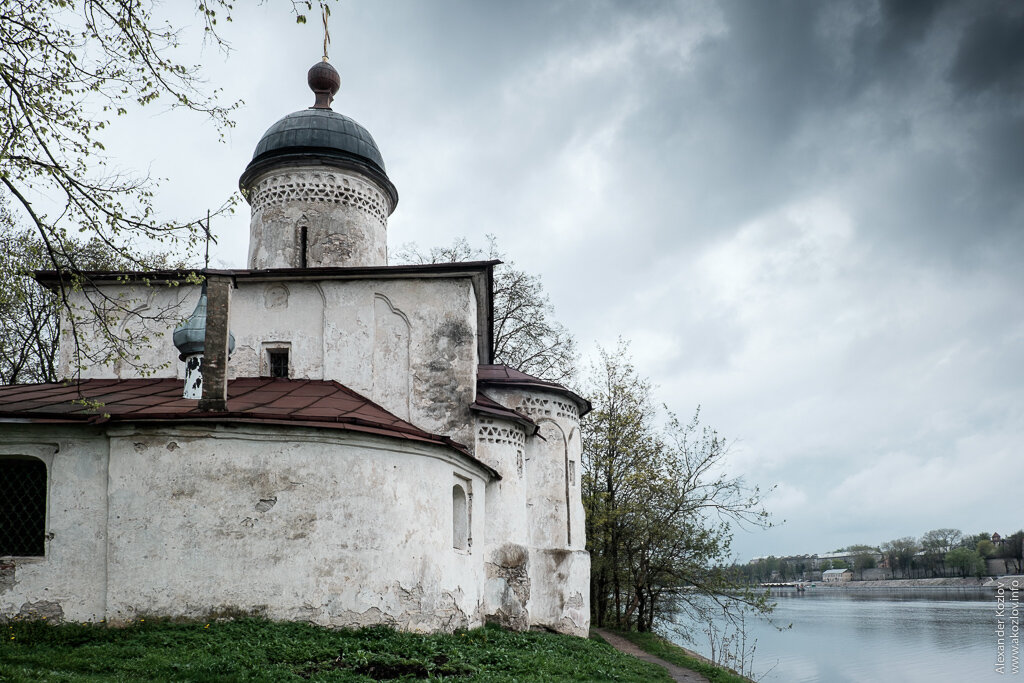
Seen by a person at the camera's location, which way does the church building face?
facing to the left of the viewer
